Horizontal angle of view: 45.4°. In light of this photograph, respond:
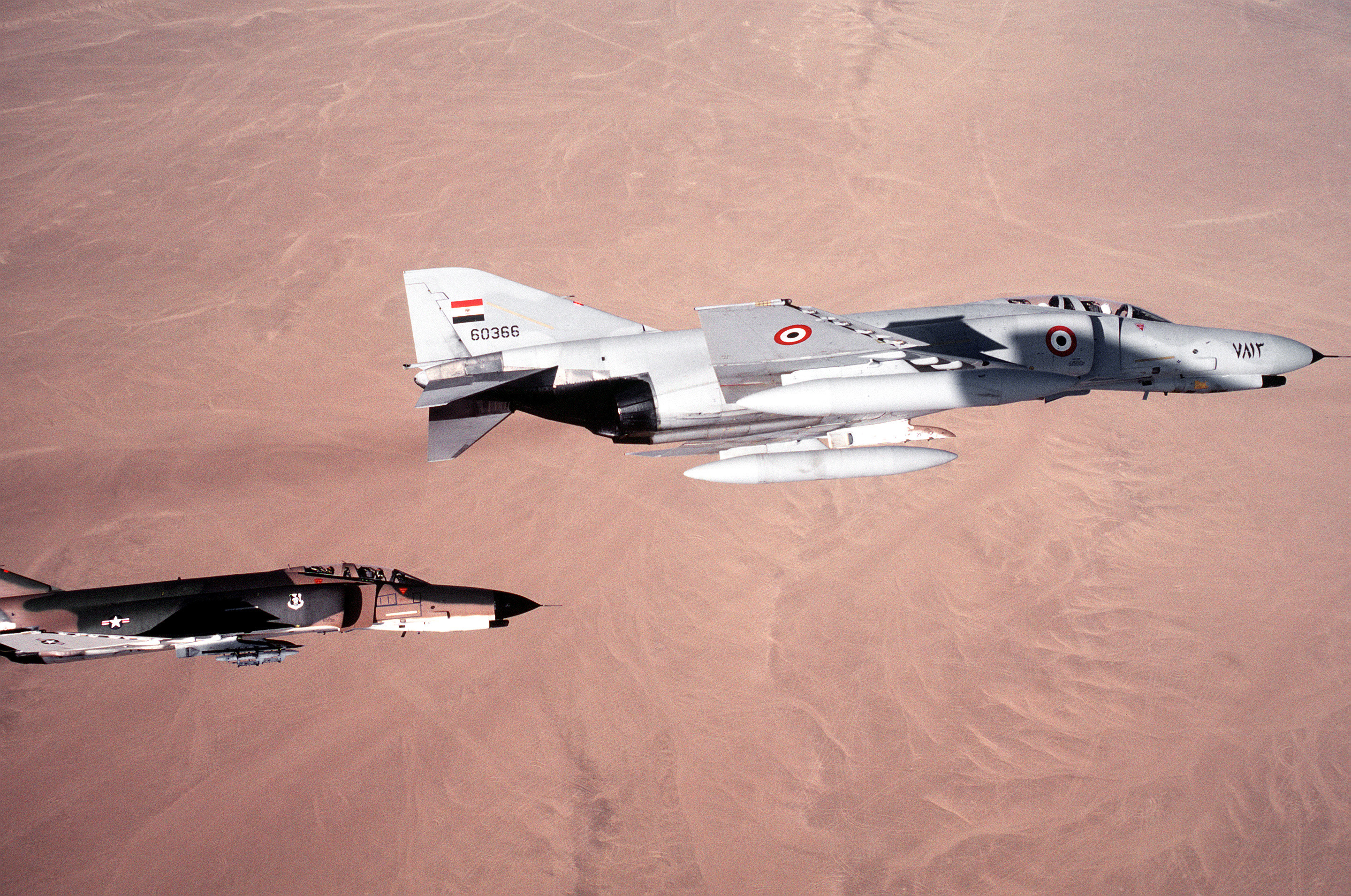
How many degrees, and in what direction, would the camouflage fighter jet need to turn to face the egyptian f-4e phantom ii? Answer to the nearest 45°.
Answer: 0° — it already faces it

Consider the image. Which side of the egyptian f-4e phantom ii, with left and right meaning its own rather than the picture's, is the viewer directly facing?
right

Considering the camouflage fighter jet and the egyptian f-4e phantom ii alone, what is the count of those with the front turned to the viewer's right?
2

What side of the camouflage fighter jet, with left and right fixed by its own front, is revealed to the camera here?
right
